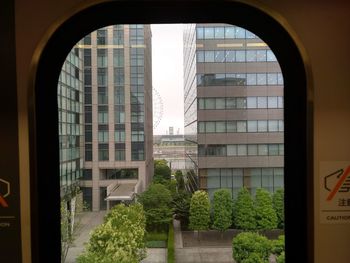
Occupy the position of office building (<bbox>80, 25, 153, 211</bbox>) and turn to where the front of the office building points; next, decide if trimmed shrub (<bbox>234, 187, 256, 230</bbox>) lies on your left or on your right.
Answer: on your left

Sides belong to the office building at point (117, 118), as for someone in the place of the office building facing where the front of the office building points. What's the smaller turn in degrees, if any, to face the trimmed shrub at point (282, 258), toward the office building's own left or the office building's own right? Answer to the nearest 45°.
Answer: approximately 45° to the office building's own left

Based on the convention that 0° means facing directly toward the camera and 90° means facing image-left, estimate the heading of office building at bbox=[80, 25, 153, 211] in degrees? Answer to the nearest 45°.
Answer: approximately 0°

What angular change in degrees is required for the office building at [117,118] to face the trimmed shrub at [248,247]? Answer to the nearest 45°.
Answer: approximately 45° to its left

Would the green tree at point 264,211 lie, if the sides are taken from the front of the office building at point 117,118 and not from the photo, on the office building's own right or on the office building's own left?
on the office building's own left
